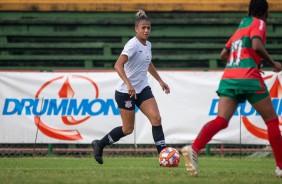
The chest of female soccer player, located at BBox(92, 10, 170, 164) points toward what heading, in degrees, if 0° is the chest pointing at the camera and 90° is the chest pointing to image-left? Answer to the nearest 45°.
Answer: approximately 315°

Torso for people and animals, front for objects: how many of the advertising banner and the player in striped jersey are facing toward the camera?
1

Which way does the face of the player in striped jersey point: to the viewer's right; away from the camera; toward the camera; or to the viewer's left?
away from the camera
